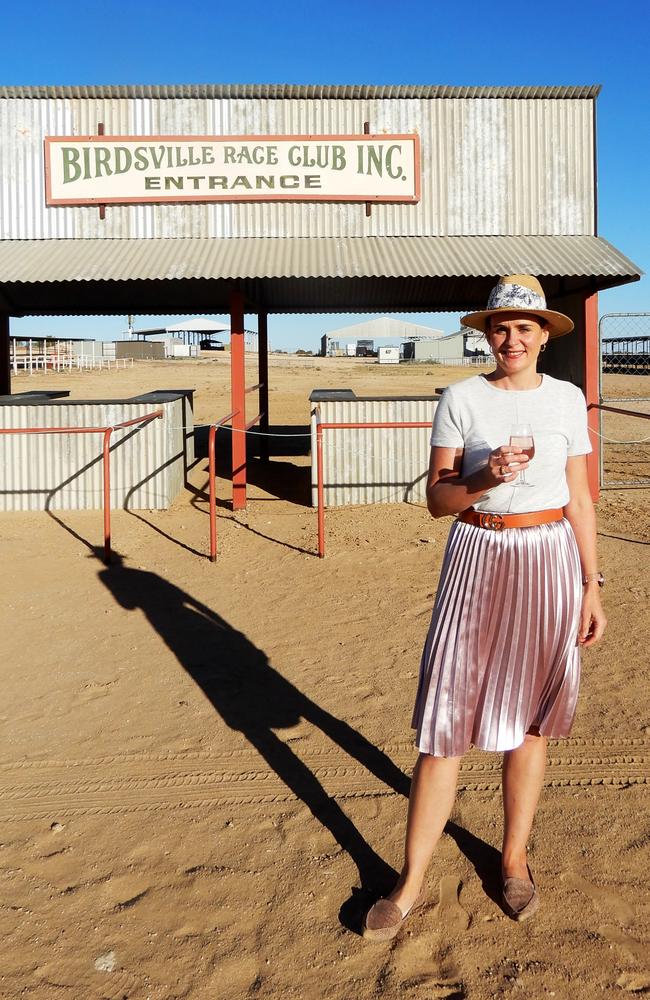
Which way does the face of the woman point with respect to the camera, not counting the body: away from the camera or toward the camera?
toward the camera

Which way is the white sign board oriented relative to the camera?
toward the camera

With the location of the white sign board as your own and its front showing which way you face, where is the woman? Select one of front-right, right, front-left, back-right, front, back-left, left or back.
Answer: front

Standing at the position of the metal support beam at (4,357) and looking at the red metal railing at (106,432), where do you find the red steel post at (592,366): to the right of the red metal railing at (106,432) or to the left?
left

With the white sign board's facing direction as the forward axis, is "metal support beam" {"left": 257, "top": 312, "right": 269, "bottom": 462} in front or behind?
behind

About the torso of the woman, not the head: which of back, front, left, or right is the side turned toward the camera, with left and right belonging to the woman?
front

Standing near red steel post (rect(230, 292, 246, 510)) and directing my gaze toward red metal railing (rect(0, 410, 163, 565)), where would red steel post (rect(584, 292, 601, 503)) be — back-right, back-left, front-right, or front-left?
back-left
